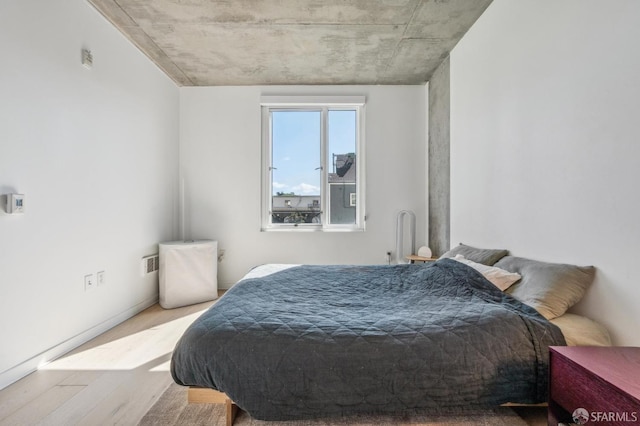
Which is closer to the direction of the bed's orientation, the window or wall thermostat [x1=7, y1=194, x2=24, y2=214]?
the wall thermostat

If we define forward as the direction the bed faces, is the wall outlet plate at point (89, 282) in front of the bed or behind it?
in front

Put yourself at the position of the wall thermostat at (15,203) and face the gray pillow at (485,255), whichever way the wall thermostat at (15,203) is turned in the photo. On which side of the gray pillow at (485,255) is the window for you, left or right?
left

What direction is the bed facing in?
to the viewer's left

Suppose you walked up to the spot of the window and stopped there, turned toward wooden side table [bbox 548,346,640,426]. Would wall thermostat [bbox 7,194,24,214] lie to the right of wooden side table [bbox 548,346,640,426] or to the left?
right

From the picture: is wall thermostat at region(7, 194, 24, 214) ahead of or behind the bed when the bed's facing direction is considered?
ahead
